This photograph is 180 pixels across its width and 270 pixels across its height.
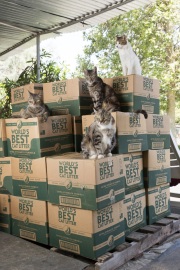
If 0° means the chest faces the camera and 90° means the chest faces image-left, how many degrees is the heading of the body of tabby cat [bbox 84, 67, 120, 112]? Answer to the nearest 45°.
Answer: approximately 45°

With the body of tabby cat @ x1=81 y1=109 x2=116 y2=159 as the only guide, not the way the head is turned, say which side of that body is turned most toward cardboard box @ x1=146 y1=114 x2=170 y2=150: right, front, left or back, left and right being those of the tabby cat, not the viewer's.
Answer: left

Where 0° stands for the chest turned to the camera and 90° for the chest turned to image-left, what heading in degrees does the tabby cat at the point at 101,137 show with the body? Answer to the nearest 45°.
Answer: approximately 315°

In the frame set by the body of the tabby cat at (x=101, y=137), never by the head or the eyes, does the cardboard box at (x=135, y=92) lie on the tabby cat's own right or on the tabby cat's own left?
on the tabby cat's own left

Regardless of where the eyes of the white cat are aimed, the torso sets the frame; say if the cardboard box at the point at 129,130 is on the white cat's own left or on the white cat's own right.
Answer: on the white cat's own left
